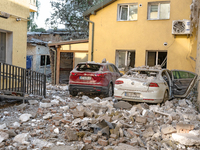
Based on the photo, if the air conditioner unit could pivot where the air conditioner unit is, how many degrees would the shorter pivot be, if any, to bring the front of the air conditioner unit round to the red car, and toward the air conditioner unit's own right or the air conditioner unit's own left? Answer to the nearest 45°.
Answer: approximately 45° to the air conditioner unit's own right

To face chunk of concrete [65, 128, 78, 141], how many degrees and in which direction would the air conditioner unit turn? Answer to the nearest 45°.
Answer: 0° — it already faces it

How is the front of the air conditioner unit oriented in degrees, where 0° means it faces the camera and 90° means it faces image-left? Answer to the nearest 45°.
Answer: approximately 0°

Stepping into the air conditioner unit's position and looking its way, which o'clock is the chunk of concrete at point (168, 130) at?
The chunk of concrete is roughly at 12 o'clock from the air conditioner unit.

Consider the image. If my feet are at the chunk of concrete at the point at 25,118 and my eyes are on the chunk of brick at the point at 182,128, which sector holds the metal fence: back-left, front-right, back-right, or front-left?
back-left

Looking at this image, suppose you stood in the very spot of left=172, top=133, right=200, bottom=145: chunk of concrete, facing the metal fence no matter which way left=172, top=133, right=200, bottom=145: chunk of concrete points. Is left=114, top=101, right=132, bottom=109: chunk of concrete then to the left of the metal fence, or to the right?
right

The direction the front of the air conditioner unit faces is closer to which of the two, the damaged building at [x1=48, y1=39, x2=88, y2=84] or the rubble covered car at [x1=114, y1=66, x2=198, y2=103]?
the rubble covered car

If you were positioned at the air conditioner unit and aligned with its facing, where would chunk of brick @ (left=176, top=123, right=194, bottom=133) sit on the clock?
The chunk of brick is roughly at 12 o'clock from the air conditioner unit.

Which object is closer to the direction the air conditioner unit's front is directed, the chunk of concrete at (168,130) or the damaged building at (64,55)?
the chunk of concrete

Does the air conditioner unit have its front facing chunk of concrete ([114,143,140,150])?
yes

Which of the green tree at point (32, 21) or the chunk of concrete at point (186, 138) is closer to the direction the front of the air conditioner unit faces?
the chunk of concrete
